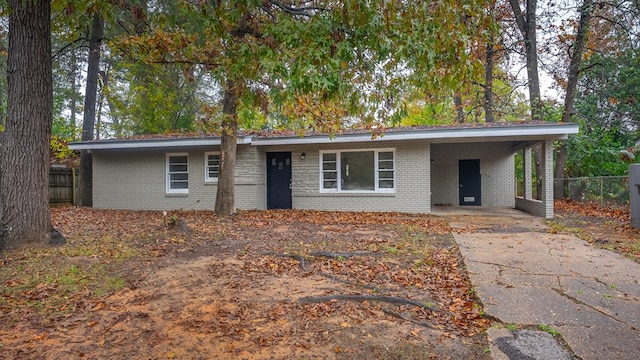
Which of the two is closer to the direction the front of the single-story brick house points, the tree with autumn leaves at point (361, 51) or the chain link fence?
the tree with autumn leaves

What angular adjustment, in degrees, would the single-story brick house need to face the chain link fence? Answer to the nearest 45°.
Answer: approximately 90° to its left

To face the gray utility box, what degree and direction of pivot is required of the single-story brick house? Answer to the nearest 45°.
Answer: approximately 45° to its left

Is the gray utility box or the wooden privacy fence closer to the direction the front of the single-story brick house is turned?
the gray utility box

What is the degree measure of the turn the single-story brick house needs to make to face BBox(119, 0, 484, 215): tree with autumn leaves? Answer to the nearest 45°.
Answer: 0° — it already faces it

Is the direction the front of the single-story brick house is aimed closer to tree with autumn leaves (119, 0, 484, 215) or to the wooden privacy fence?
the tree with autumn leaves

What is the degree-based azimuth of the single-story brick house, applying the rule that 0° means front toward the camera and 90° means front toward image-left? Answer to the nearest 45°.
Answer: approximately 0°

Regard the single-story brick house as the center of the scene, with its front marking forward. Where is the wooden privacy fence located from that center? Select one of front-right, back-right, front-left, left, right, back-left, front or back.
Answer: right

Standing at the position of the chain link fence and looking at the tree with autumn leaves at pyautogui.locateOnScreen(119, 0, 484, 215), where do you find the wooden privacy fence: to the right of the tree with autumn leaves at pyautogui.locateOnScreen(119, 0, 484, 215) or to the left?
right
